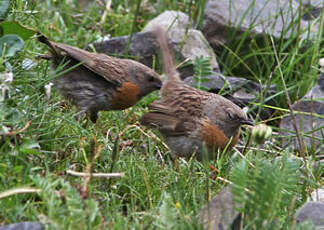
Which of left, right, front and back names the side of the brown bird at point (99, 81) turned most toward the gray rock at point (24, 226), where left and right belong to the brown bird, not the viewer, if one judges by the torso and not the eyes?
right

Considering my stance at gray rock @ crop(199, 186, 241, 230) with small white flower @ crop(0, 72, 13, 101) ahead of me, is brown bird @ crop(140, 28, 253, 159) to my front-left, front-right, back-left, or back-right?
front-right

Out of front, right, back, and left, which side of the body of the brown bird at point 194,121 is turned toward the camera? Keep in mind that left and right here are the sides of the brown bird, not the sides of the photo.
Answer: right

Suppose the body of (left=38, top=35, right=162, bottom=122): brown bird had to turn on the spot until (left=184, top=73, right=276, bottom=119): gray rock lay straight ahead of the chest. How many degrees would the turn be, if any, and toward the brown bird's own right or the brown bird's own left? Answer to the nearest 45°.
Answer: approximately 45° to the brown bird's own left

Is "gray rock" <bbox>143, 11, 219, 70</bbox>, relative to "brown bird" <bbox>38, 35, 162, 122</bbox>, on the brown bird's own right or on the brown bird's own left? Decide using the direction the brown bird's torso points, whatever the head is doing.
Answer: on the brown bird's own left

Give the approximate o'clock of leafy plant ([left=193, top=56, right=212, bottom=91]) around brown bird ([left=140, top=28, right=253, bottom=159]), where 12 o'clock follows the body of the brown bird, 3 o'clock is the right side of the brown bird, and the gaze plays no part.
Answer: The leafy plant is roughly at 9 o'clock from the brown bird.

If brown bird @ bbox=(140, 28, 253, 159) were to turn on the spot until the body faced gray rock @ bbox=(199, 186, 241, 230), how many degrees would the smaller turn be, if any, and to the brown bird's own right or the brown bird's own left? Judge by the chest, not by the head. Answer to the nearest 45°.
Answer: approximately 90° to the brown bird's own right

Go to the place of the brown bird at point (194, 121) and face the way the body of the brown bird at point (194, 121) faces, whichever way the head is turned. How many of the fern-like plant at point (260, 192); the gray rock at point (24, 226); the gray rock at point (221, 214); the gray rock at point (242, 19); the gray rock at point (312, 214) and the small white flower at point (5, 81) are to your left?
1

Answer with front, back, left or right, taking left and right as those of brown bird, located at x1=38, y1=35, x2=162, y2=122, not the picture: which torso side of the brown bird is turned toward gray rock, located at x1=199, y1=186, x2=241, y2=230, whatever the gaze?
right

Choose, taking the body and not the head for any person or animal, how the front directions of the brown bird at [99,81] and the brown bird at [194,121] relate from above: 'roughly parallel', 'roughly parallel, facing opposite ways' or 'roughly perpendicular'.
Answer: roughly parallel

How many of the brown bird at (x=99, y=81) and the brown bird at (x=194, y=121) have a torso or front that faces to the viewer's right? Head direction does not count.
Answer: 2

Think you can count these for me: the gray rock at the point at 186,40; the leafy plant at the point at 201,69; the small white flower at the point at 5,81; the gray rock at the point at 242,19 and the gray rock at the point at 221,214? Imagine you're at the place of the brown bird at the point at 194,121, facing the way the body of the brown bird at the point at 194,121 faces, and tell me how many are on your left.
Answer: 3

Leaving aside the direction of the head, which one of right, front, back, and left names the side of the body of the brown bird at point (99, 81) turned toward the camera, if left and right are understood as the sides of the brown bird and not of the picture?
right
